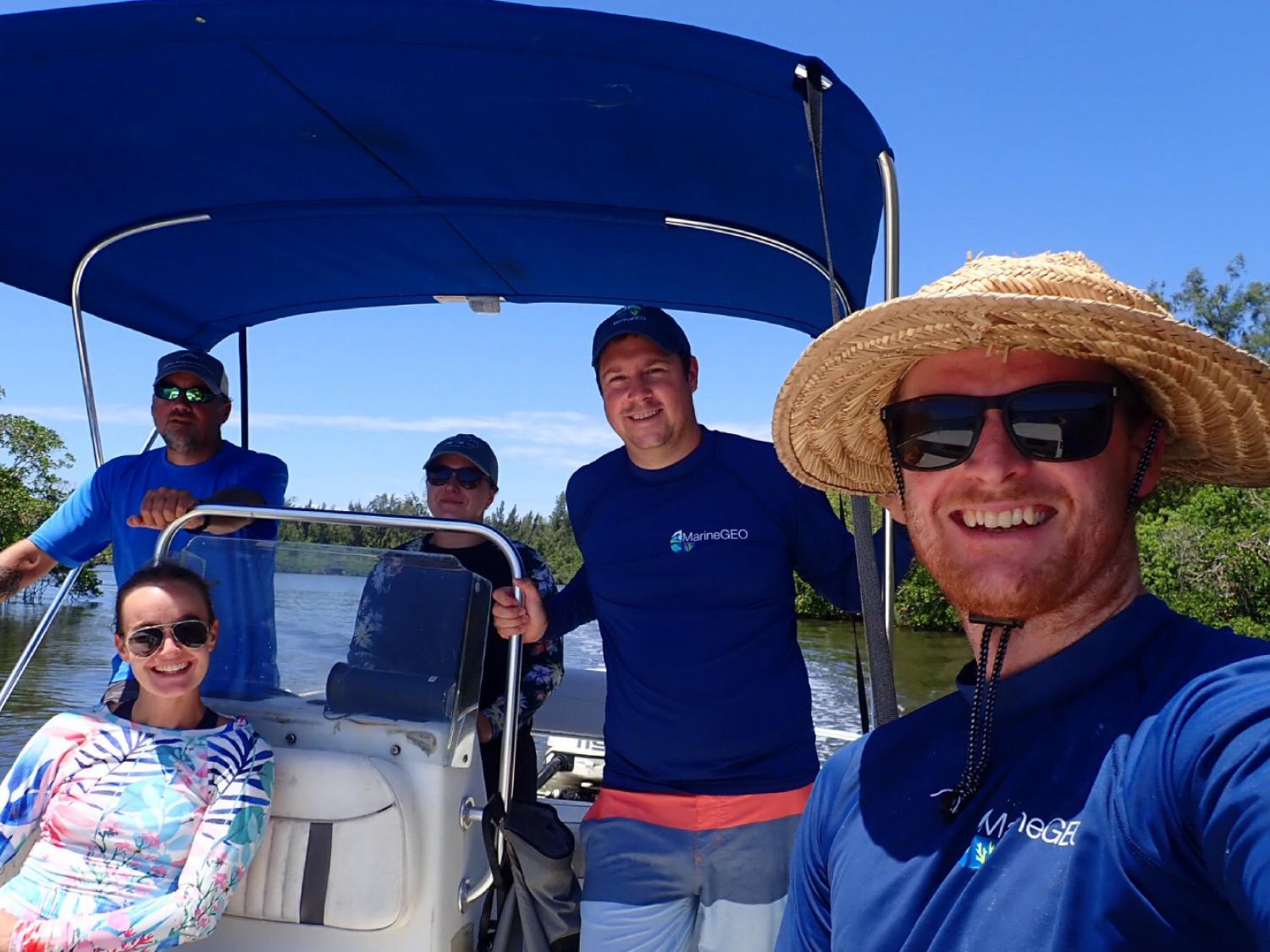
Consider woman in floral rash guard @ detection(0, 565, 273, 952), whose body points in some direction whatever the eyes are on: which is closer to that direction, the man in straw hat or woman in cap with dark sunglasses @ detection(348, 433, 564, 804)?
the man in straw hat

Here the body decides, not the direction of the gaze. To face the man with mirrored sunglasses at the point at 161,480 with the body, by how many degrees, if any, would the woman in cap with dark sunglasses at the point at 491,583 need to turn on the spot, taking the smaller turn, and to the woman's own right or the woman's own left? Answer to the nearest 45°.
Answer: approximately 90° to the woman's own right

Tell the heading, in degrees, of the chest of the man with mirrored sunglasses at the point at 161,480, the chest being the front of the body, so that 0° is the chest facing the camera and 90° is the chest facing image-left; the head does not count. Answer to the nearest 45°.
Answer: approximately 0°

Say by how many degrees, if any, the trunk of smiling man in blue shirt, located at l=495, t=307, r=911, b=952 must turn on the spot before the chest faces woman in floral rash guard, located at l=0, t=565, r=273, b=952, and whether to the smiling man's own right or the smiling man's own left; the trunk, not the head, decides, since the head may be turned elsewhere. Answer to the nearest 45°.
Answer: approximately 90° to the smiling man's own right

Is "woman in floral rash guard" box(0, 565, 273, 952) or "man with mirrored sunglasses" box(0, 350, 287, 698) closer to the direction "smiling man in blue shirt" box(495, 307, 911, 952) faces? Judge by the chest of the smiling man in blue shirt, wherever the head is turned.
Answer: the woman in floral rash guard

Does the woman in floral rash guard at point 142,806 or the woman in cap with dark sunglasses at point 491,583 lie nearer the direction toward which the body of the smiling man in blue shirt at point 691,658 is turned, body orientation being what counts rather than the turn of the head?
the woman in floral rash guard

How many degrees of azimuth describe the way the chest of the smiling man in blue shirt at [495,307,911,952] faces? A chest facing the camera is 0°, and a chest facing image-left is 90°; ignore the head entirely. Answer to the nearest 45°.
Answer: approximately 0°

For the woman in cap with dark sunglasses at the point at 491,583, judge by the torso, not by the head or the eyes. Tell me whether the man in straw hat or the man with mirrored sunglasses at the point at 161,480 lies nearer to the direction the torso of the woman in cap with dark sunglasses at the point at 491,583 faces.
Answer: the man in straw hat
